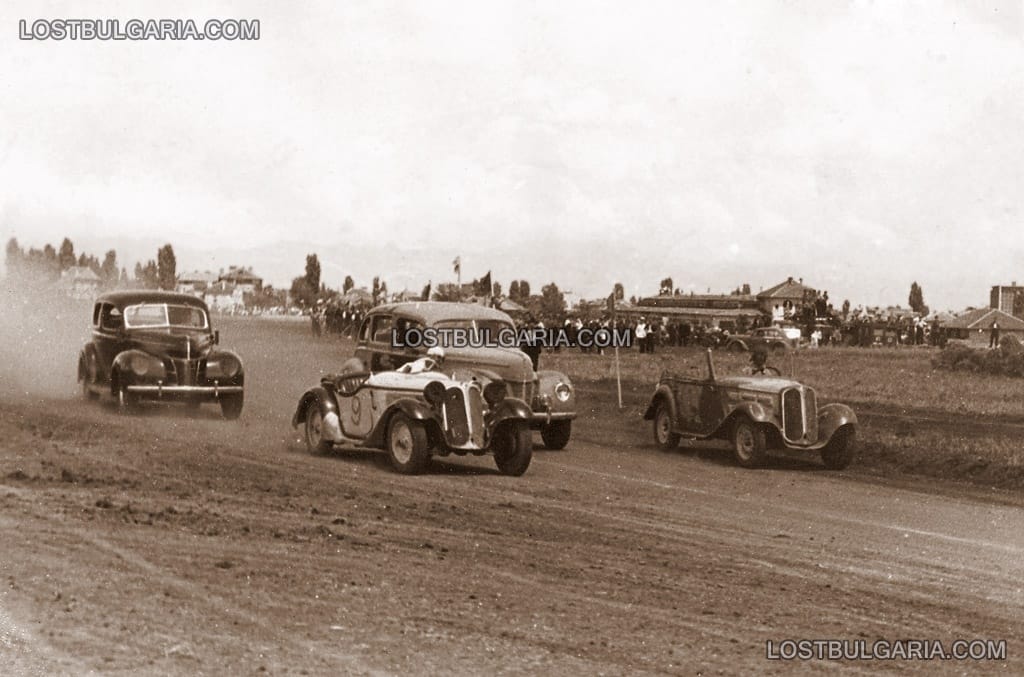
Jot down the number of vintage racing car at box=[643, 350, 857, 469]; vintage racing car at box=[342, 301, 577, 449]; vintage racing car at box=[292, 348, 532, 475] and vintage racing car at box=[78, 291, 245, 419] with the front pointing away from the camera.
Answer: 0

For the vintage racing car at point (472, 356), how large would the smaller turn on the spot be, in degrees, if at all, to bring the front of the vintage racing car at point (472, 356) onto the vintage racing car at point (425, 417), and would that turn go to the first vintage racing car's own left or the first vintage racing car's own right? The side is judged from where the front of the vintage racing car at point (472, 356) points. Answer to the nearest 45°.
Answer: approximately 45° to the first vintage racing car's own right

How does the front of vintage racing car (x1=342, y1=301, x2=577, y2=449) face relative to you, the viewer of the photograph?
facing the viewer and to the right of the viewer

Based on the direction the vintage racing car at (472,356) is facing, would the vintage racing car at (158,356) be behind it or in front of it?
behind

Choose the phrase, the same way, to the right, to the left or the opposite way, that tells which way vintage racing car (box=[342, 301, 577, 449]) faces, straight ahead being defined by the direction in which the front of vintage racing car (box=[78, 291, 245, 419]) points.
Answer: the same way

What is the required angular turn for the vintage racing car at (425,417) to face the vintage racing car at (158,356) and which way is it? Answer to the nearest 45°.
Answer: approximately 180°

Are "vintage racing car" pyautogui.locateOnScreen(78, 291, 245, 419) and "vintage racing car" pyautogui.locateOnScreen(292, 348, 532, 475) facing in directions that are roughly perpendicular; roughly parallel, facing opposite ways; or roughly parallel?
roughly parallel

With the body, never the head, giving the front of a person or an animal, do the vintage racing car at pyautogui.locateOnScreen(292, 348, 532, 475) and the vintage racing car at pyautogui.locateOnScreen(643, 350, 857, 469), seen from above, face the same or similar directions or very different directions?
same or similar directions

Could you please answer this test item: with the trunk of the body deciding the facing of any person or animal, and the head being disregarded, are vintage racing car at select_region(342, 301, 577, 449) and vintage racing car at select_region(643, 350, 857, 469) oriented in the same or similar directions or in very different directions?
same or similar directions

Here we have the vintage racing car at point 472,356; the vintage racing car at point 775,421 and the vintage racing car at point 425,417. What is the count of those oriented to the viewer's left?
0

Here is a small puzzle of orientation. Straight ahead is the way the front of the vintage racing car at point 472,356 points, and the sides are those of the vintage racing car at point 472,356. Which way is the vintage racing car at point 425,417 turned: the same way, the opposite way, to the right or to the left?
the same way

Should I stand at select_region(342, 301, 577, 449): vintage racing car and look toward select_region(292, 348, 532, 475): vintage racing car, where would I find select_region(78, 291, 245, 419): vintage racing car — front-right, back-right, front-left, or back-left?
back-right

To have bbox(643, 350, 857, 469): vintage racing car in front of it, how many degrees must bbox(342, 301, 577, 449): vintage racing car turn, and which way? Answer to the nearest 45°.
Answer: approximately 45° to its left
